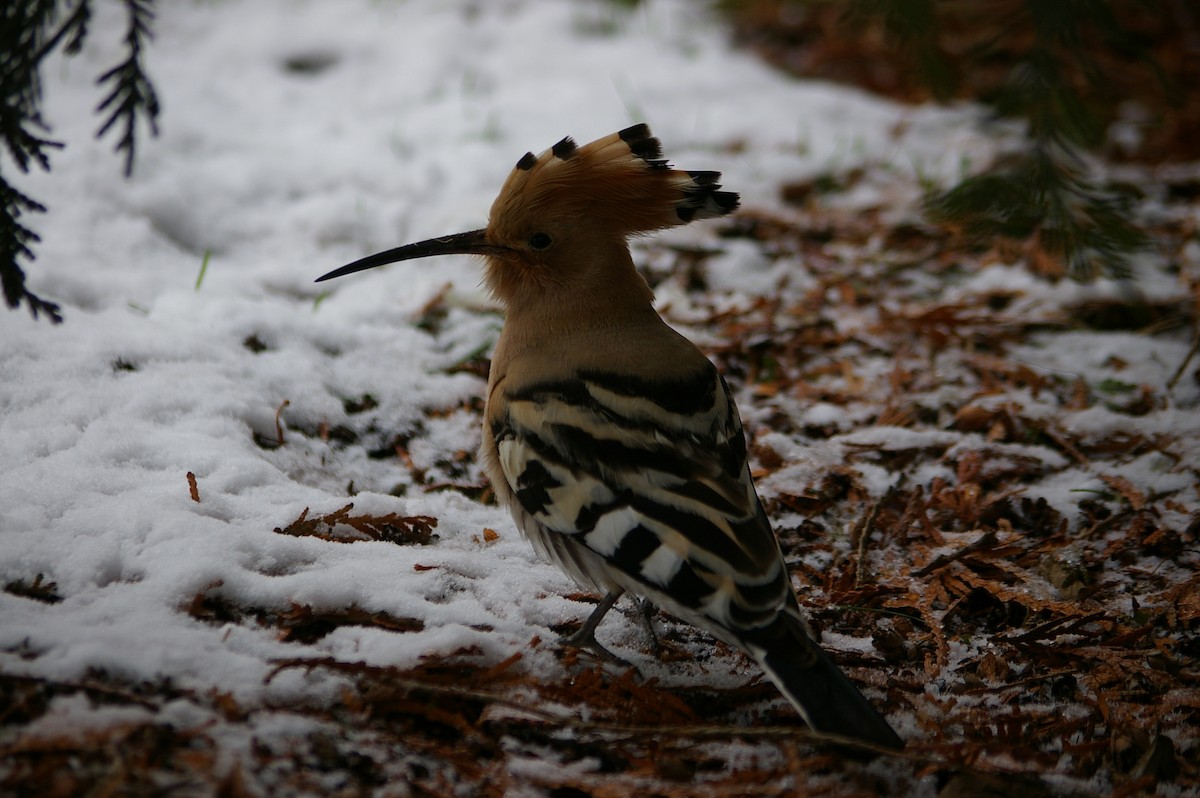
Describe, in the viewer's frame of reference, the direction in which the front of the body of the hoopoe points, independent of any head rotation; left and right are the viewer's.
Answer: facing away from the viewer and to the left of the viewer

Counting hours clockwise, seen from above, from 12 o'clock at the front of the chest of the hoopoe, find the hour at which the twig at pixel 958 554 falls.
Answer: The twig is roughly at 4 o'clock from the hoopoe.

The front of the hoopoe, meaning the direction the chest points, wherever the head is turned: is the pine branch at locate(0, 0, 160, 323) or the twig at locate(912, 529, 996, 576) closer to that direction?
the pine branch

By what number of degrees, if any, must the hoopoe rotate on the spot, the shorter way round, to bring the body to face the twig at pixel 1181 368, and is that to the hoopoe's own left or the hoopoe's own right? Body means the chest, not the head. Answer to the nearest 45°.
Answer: approximately 90° to the hoopoe's own right

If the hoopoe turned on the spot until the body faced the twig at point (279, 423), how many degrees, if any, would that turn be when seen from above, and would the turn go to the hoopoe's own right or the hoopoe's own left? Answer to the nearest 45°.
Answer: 0° — it already faces it
